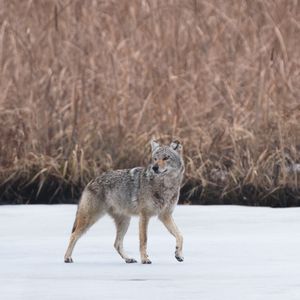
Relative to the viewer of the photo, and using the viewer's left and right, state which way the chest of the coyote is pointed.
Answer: facing to the right of the viewer
